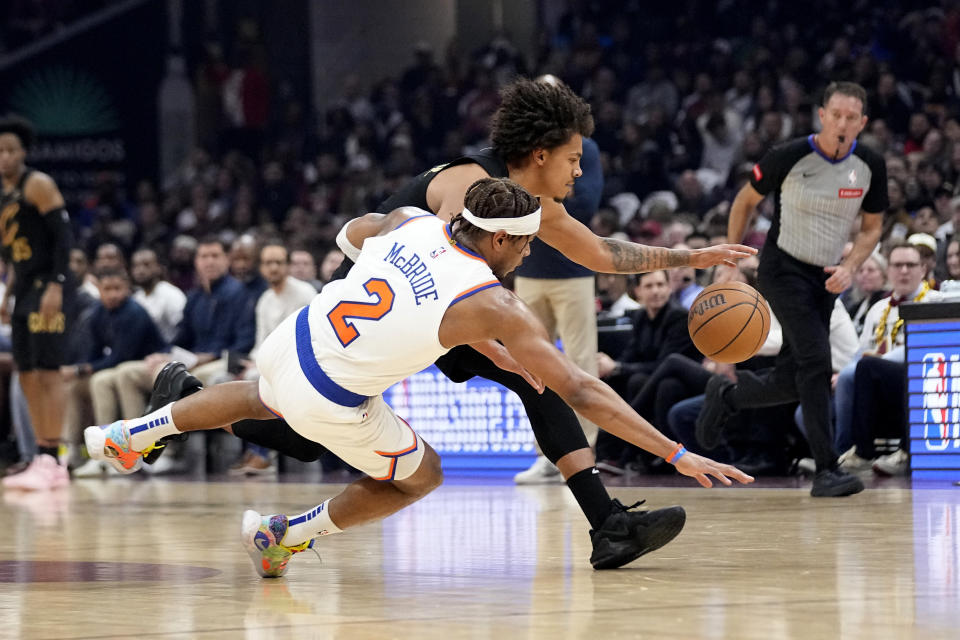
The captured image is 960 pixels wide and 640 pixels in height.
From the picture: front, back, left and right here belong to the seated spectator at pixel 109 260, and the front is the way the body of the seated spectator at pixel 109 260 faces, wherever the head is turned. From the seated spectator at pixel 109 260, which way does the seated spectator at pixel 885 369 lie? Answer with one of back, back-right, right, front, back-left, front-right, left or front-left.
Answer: front-left

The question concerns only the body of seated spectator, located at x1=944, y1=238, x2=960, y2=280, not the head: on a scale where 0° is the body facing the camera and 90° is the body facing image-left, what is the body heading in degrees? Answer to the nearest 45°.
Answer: approximately 0°

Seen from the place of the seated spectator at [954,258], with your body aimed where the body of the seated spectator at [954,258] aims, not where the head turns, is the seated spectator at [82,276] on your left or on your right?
on your right

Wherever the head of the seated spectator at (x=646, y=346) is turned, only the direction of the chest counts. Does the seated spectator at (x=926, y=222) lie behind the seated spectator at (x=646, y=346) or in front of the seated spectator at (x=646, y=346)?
behind

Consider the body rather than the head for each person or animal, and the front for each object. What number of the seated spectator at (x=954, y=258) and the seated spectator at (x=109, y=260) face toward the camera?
2

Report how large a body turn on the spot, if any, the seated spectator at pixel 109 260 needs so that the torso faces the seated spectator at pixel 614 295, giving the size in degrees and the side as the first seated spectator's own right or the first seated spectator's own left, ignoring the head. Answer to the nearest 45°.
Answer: approximately 45° to the first seated spectator's own left

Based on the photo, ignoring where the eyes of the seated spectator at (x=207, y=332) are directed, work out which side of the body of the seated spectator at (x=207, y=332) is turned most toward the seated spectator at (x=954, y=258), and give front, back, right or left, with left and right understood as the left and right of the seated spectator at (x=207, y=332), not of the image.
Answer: left

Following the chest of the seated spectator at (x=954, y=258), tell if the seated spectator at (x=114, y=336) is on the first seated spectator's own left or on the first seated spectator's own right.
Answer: on the first seated spectator's own right

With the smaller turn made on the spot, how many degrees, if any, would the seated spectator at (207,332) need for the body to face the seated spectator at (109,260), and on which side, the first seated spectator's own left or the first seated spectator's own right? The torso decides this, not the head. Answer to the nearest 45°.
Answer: approximately 90° to the first seated spectator's own right

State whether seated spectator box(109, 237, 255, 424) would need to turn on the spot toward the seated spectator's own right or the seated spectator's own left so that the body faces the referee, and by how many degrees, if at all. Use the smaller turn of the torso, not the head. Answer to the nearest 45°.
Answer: approximately 90° to the seated spectator's own left

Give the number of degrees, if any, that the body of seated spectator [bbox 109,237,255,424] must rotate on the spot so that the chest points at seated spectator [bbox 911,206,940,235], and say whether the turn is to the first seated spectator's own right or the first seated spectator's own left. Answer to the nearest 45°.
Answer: approximately 90° to the first seated spectator's own left
